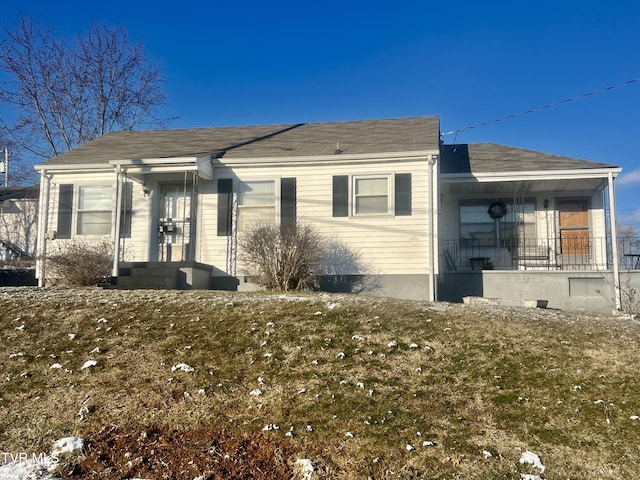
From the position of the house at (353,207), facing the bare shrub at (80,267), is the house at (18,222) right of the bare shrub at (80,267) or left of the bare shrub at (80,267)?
right

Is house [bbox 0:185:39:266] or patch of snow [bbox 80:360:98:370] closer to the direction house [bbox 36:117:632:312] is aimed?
the patch of snow

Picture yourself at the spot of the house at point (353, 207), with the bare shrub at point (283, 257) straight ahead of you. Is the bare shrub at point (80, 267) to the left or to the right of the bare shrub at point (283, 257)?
right

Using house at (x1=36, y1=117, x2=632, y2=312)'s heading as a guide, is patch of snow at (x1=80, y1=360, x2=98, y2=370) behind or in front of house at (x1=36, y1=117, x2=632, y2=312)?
in front

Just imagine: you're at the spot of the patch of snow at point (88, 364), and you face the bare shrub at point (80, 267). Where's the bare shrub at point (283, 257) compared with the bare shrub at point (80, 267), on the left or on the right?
right

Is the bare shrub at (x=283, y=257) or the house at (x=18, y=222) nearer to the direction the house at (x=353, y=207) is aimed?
the bare shrub

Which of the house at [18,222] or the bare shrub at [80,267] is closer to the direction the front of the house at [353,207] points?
the bare shrub

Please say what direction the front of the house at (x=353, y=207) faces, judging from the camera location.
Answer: facing the viewer
